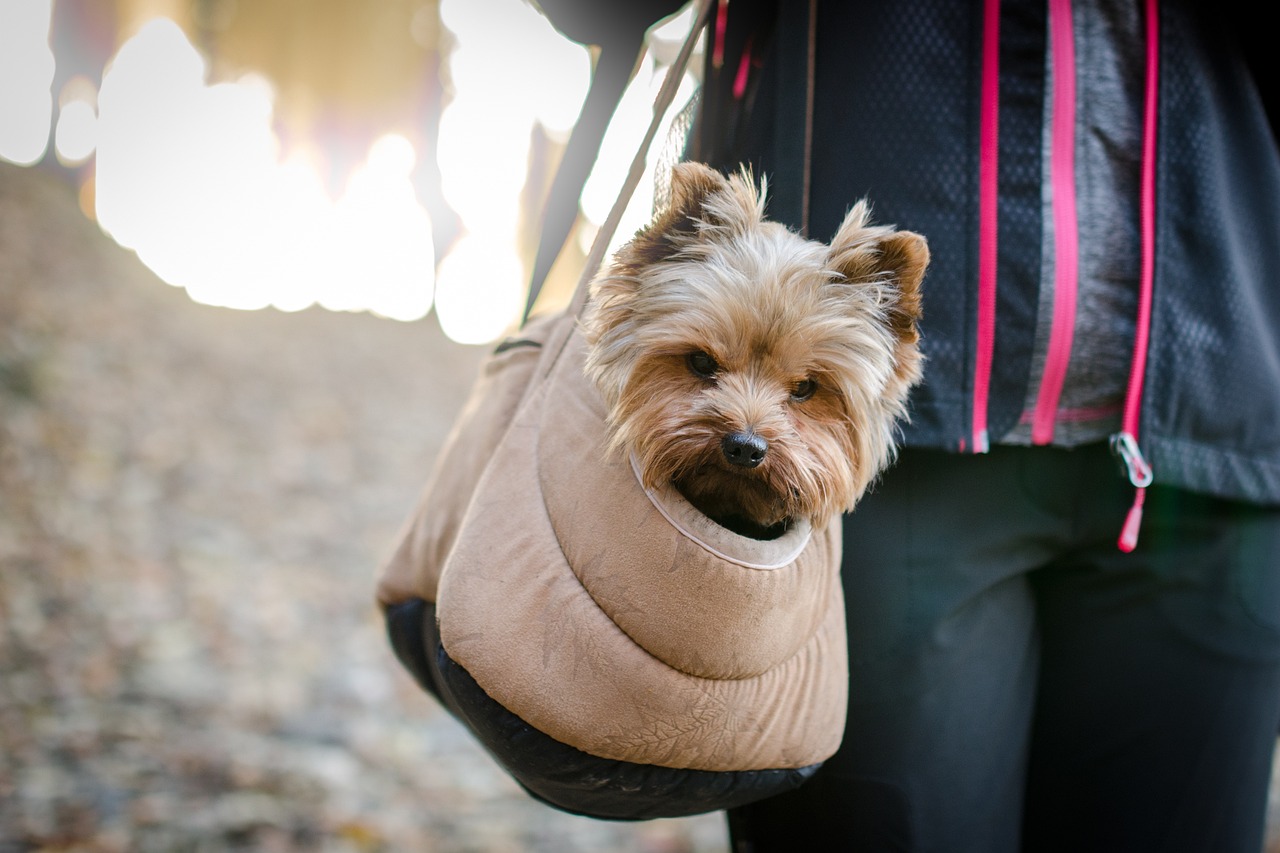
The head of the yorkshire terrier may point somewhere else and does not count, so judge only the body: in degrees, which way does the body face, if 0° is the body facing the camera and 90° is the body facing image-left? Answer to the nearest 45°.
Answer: approximately 0°
